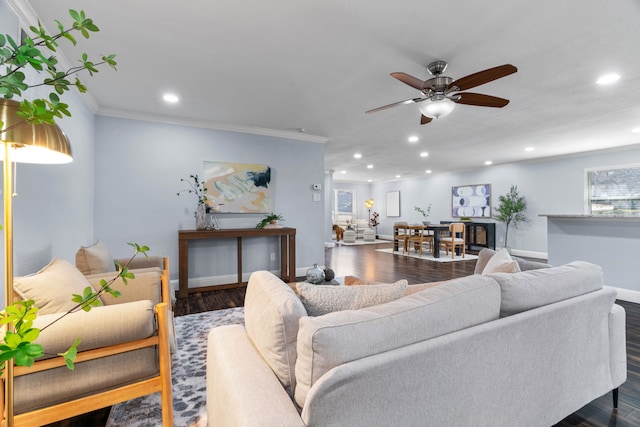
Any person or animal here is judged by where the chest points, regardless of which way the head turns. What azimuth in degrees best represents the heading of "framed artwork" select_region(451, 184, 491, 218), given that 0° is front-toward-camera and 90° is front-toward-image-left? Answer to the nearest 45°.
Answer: approximately 45°

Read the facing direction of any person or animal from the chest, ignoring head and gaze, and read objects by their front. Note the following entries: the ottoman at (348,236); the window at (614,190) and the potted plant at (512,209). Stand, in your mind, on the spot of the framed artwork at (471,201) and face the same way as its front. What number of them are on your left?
2

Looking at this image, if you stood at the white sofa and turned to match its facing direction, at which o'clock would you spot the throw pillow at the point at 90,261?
The throw pillow is roughly at 11 o'clock from the white sofa.

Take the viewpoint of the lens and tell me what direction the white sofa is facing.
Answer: facing away from the viewer and to the left of the viewer

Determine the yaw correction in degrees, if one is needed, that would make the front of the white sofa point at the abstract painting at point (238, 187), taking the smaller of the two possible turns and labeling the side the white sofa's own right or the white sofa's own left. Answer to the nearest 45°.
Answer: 0° — it already faces it

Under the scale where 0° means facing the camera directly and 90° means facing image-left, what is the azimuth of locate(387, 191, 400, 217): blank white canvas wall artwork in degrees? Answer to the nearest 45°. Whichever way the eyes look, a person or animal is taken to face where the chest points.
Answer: approximately 45°

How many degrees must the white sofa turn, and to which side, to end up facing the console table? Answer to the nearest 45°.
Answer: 0° — it already faces it
